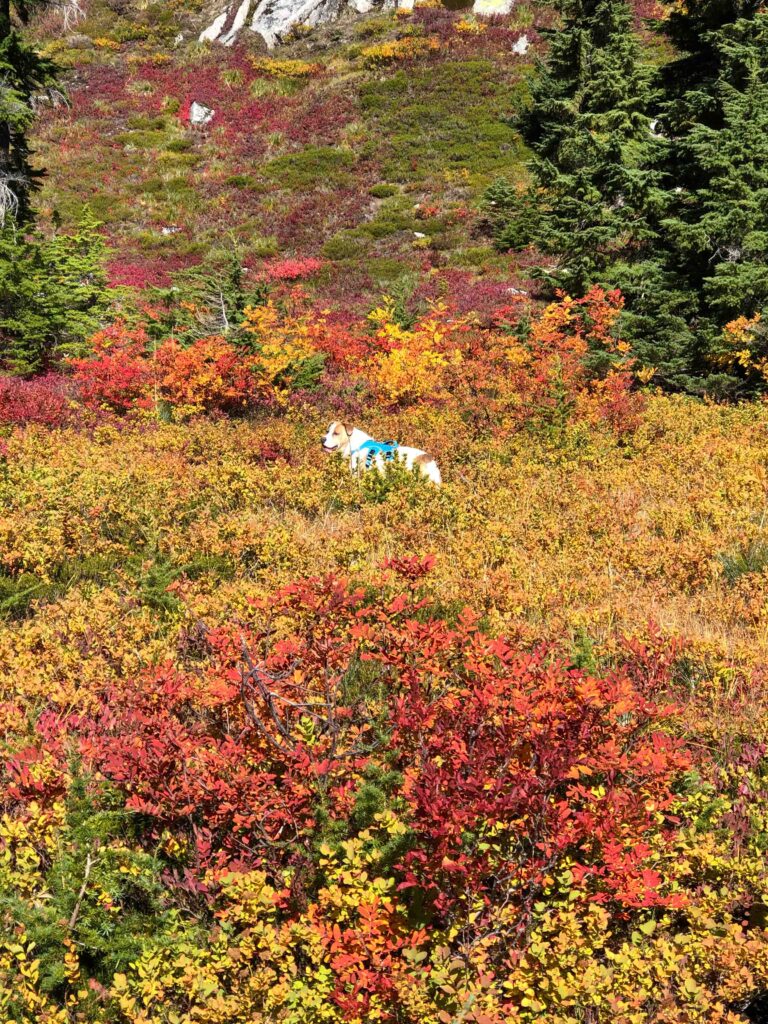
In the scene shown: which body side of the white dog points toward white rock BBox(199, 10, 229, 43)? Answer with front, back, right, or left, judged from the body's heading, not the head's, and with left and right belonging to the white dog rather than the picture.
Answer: right

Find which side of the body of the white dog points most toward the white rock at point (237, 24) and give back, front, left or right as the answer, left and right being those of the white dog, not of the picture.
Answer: right

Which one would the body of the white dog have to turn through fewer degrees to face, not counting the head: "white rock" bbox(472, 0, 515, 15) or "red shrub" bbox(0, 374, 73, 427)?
the red shrub

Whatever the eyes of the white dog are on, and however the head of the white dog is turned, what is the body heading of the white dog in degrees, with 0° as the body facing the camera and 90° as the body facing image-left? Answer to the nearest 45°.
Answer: approximately 90°

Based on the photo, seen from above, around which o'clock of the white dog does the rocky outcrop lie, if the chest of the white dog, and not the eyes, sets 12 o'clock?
The rocky outcrop is roughly at 3 o'clock from the white dog.

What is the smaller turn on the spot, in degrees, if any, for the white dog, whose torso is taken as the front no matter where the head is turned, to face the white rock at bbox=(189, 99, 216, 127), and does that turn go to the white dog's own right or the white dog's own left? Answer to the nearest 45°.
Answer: approximately 90° to the white dog's own right
